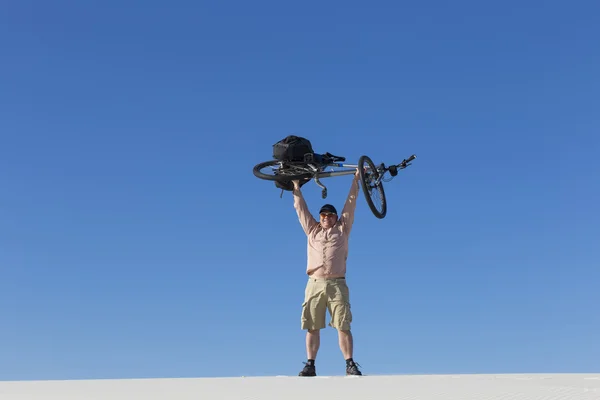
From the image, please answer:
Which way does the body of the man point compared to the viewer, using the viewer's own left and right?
facing the viewer
